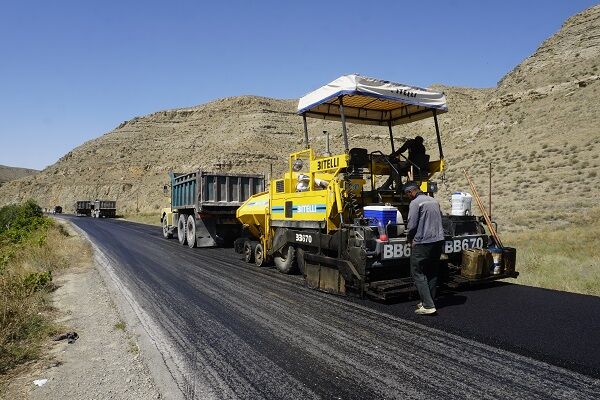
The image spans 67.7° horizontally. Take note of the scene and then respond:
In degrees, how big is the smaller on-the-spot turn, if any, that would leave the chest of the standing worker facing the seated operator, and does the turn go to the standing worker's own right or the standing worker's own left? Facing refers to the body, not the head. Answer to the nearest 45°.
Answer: approximately 45° to the standing worker's own right

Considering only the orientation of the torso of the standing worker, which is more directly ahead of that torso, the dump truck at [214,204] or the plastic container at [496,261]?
the dump truck

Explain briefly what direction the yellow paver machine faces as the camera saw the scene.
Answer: facing away from the viewer and to the left of the viewer

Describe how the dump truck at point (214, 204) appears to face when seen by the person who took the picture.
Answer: facing away from the viewer and to the left of the viewer

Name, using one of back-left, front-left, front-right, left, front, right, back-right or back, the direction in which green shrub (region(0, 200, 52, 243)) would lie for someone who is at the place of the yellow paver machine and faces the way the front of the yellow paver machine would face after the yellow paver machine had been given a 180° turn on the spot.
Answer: back

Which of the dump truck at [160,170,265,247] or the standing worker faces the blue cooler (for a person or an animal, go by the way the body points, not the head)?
the standing worker

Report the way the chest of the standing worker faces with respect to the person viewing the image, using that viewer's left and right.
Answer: facing away from the viewer and to the left of the viewer

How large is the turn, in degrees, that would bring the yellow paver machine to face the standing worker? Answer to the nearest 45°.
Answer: approximately 180°

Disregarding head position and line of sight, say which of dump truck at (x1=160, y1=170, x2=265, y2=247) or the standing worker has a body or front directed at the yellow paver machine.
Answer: the standing worker

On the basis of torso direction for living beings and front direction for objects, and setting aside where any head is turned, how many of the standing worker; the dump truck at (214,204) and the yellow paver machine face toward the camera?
0

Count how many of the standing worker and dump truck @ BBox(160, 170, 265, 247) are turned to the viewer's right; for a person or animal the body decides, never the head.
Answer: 0

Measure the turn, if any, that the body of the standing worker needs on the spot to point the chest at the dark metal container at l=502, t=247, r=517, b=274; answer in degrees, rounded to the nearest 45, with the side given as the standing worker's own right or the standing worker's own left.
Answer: approximately 90° to the standing worker's own right
